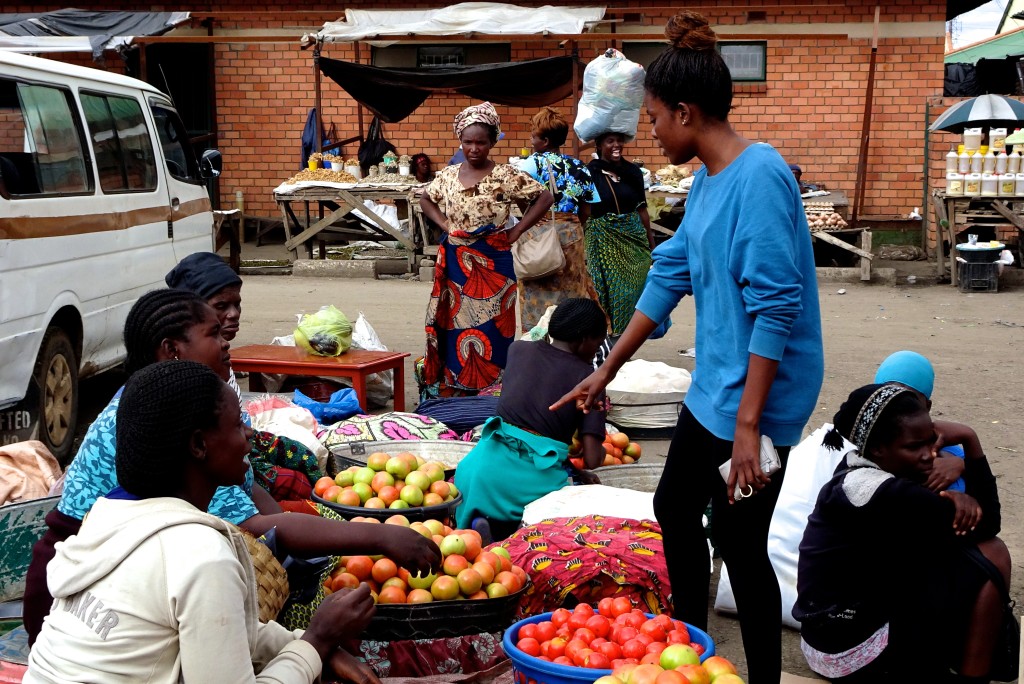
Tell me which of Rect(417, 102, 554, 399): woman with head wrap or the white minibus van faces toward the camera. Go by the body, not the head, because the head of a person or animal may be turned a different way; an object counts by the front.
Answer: the woman with head wrap

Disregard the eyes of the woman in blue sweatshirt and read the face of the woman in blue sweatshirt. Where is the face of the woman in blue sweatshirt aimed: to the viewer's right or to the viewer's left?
to the viewer's left

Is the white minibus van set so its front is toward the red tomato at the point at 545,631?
no

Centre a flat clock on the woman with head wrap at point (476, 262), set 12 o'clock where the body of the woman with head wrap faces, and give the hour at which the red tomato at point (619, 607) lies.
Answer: The red tomato is roughly at 12 o'clock from the woman with head wrap.

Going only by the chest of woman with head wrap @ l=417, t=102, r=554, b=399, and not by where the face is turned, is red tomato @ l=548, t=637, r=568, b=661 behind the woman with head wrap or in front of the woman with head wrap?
in front

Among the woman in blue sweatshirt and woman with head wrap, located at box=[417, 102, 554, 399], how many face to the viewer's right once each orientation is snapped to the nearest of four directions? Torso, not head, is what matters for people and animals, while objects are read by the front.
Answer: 0

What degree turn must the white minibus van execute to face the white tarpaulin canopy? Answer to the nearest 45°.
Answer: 0° — it already faces it

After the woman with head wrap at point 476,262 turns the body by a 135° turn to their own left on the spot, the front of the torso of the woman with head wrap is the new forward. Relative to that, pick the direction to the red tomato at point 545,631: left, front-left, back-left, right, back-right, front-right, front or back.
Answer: back-right

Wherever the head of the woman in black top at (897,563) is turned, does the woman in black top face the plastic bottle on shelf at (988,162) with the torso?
no

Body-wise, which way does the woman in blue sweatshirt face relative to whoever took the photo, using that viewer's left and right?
facing the viewer and to the left of the viewer

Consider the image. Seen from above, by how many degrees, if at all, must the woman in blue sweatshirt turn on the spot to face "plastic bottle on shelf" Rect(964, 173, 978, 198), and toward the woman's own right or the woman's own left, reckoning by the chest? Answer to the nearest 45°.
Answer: approximately 135° to the woman's own right

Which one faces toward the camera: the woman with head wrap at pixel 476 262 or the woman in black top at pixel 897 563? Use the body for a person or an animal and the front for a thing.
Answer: the woman with head wrap

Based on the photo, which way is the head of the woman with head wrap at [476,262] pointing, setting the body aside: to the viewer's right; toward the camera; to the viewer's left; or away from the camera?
toward the camera

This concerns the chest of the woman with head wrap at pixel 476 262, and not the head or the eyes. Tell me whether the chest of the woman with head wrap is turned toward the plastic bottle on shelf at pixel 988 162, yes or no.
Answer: no

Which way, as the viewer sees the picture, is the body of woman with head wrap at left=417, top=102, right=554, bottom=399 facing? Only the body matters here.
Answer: toward the camera
